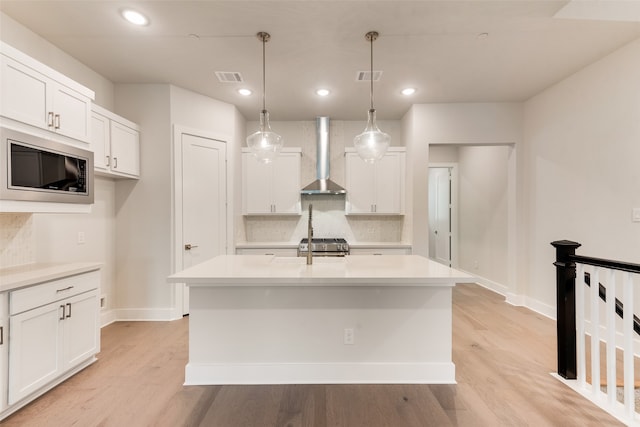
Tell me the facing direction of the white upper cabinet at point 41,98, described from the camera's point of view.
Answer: facing the viewer and to the right of the viewer

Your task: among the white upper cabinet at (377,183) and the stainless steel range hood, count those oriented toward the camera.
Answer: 2

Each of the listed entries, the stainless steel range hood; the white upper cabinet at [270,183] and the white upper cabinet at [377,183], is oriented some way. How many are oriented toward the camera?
3

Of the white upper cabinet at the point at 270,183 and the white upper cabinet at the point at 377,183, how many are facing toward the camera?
2

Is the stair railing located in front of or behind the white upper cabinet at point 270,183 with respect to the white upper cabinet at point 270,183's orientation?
in front

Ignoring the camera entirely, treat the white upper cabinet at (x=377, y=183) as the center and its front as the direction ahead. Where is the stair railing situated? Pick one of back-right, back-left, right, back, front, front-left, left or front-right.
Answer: front-left

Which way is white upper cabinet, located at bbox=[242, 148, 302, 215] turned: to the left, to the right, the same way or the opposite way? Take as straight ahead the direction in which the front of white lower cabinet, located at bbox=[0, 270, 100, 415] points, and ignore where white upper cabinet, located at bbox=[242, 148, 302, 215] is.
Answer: to the right

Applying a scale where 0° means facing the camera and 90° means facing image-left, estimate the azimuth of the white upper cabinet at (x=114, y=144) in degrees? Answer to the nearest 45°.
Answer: approximately 315°

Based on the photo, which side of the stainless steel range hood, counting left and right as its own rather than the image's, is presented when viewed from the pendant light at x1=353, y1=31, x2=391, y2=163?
front

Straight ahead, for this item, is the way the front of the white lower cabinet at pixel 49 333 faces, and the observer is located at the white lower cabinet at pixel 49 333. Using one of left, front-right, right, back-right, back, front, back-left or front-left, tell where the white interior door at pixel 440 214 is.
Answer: front-left

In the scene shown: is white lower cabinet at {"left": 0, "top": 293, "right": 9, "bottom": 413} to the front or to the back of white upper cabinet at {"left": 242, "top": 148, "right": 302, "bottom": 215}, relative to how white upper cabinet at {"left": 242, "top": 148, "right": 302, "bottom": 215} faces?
to the front

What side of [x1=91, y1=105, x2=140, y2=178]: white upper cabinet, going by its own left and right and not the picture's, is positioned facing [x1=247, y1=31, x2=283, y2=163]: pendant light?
front

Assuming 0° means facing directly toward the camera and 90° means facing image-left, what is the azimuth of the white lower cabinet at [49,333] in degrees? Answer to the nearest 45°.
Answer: approximately 315°

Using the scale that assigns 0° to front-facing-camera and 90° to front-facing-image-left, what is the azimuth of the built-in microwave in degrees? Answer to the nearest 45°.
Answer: approximately 315°

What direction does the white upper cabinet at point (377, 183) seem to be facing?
toward the camera

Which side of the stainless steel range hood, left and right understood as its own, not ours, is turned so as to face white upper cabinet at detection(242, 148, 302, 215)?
right

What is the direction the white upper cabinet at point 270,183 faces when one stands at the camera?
facing the viewer

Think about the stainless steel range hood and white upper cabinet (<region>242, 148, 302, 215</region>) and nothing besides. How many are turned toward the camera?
2
